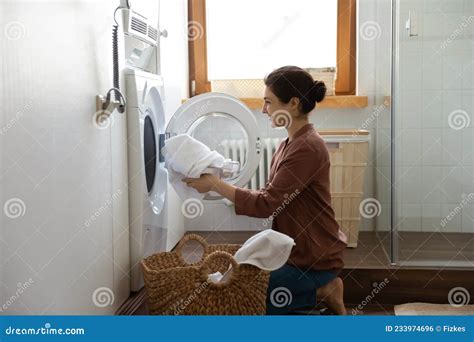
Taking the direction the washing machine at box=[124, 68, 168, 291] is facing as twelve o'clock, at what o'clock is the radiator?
The radiator is roughly at 10 o'clock from the washing machine.

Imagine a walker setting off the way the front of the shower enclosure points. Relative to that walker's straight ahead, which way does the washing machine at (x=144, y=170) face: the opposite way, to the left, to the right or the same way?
to the left

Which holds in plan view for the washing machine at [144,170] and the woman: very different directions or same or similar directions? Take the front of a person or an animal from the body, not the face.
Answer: very different directions

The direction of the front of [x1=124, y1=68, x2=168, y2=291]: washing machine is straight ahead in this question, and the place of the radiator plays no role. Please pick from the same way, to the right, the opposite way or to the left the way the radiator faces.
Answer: to the right

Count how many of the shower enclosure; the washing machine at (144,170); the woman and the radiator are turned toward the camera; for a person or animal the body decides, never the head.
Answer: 2

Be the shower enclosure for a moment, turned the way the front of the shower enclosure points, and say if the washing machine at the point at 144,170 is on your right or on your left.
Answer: on your right

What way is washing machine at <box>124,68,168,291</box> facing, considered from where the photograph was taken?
facing to the right of the viewer

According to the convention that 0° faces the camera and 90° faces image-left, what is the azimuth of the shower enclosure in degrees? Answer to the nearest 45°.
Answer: approximately 0°

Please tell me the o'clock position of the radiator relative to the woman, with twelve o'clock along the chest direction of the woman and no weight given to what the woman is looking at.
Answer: The radiator is roughly at 3 o'clock from the woman.

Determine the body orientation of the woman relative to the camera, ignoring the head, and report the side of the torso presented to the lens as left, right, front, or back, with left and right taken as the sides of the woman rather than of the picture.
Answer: left
